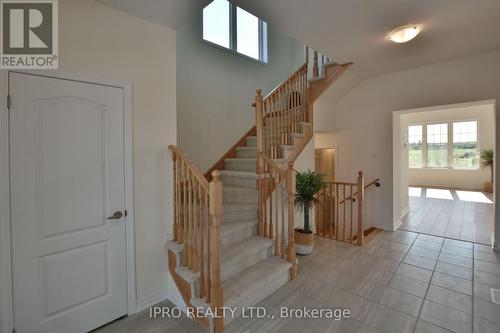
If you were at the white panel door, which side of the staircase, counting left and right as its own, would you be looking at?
right

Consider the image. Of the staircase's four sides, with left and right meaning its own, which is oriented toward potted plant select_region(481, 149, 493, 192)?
left

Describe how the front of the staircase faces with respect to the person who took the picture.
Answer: facing the viewer and to the right of the viewer
